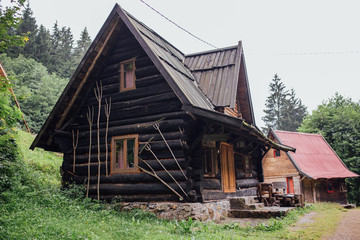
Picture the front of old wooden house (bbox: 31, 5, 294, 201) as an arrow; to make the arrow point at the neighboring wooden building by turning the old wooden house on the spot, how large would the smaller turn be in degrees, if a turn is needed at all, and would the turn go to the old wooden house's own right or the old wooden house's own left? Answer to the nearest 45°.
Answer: approximately 90° to the old wooden house's own left

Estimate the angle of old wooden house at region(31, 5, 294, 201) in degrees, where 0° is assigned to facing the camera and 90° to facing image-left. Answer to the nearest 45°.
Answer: approximately 315°
